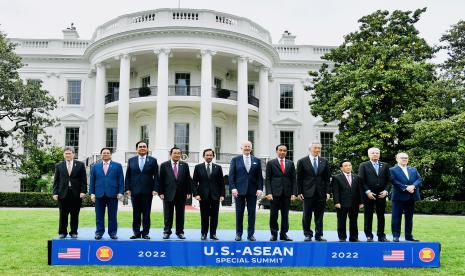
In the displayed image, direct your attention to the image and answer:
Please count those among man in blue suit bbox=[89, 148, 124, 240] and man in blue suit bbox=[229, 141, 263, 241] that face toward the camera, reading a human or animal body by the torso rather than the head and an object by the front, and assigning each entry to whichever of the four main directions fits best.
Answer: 2

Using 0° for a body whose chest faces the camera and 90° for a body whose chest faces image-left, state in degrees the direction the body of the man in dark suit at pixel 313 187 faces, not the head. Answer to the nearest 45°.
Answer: approximately 0°

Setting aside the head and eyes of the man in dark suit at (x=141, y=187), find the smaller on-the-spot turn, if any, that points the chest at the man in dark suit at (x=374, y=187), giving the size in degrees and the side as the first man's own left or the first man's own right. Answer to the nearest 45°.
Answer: approximately 90° to the first man's own left

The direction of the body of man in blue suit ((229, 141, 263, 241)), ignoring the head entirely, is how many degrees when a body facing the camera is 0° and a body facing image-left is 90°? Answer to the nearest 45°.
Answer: approximately 0°

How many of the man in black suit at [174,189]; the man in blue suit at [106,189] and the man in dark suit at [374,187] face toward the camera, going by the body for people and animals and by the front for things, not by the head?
3

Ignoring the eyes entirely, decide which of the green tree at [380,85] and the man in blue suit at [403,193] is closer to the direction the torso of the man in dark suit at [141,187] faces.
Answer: the man in blue suit

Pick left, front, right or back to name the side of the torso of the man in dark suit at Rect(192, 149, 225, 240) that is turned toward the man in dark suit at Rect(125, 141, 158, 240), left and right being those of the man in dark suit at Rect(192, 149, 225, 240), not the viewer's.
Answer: right

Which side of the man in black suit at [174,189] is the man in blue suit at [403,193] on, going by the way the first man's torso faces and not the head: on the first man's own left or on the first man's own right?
on the first man's own left

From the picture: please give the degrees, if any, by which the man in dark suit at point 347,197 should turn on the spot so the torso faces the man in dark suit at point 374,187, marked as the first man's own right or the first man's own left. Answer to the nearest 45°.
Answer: approximately 90° to the first man's own left

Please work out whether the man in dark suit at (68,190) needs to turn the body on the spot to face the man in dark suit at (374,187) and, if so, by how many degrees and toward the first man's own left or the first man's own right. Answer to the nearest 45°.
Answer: approximately 90° to the first man's own left
